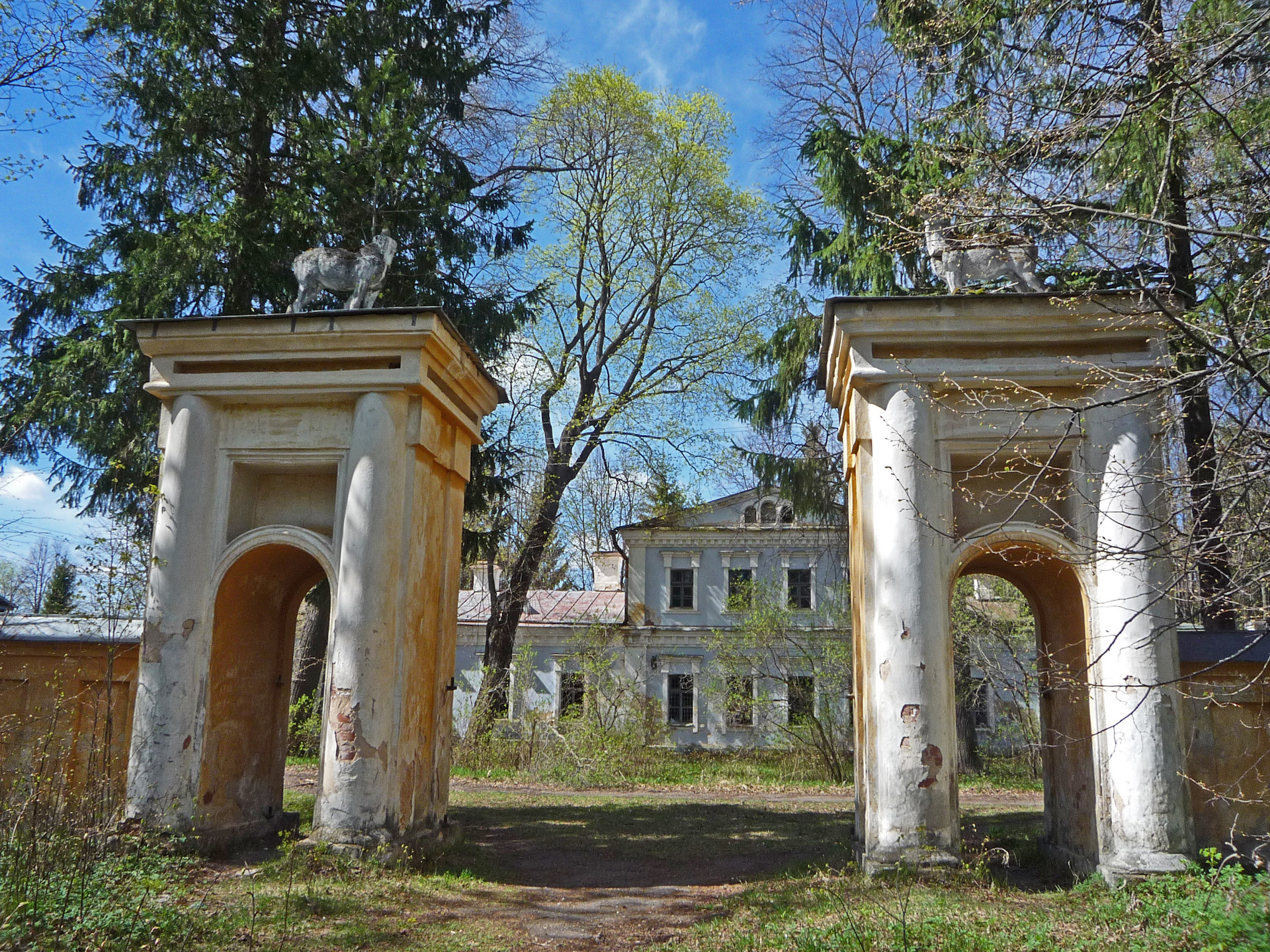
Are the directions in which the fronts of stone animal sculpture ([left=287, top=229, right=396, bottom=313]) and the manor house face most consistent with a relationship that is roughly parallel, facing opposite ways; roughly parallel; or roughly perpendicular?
roughly perpendicular

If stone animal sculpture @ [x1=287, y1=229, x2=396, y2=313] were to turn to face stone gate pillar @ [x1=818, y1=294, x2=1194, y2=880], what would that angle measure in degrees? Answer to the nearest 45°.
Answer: approximately 45° to its right

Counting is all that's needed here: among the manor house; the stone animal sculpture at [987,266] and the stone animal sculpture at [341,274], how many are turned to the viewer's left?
1

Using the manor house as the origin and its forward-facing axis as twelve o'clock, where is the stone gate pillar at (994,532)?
The stone gate pillar is roughly at 12 o'clock from the manor house.

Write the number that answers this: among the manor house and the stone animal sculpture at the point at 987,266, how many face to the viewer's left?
1

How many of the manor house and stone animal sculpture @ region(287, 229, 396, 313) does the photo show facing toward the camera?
1

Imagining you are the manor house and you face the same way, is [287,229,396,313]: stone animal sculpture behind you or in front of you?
in front

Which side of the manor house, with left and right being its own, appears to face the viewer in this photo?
front

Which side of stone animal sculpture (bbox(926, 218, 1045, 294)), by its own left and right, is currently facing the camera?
left

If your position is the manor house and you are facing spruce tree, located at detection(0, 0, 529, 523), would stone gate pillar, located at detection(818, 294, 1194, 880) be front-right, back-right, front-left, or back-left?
front-left

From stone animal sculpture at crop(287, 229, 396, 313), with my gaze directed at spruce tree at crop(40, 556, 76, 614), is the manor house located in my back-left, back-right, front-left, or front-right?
front-right

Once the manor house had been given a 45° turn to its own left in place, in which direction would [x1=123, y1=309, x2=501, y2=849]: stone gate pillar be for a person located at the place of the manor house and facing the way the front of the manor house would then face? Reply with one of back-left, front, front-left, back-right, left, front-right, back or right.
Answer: front-right

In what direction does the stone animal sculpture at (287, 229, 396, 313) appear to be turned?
to the viewer's right
